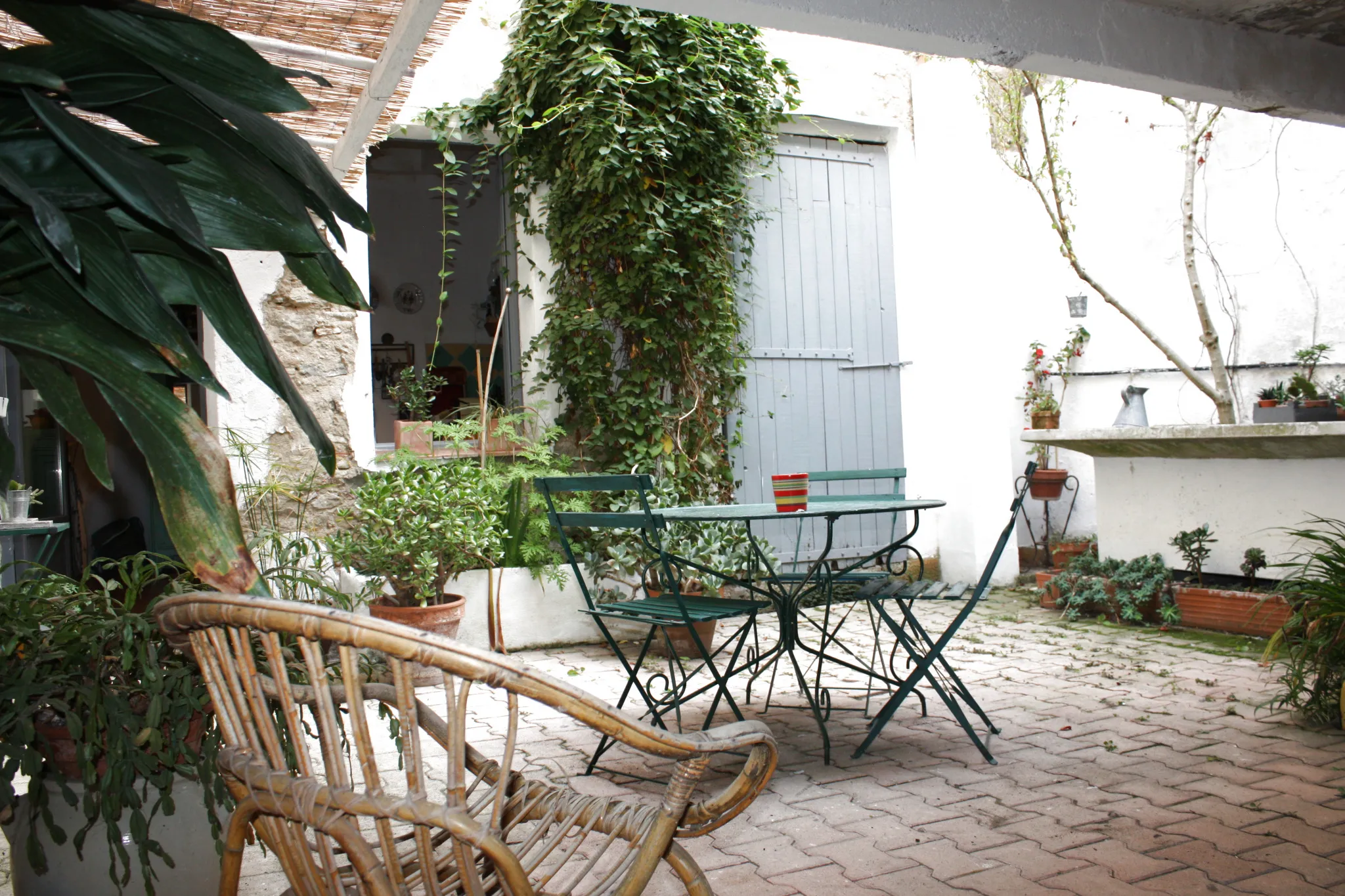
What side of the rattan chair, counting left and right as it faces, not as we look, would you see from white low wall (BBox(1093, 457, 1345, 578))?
front

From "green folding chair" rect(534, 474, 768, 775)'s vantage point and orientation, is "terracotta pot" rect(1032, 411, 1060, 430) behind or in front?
in front

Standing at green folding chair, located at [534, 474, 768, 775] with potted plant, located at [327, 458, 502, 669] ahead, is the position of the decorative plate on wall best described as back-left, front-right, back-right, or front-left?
front-right

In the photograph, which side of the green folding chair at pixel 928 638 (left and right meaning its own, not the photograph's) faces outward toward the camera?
left

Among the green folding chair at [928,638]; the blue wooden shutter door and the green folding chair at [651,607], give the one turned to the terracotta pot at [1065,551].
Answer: the green folding chair at [651,607]

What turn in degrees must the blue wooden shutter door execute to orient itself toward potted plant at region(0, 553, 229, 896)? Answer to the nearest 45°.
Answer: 0° — it already faces it

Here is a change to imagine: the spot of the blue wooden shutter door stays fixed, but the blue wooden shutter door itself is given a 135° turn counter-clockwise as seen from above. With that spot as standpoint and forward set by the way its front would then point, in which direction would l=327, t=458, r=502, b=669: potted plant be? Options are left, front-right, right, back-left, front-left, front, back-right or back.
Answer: back

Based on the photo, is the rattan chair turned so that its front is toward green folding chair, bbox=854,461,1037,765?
yes

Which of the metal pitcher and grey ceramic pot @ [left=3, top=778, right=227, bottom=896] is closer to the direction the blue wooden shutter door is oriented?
the grey ceramic pot

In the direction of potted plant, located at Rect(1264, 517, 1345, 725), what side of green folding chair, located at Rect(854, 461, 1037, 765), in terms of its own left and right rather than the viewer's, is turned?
back

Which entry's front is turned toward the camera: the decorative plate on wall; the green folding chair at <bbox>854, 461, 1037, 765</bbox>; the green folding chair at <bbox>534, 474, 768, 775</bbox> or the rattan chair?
the decorative plate on wall

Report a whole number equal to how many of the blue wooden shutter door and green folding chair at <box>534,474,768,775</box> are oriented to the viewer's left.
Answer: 0

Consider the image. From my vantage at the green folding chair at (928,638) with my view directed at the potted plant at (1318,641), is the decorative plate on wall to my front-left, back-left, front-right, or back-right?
back-left

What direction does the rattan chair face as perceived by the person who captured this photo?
facing away from the viewer and to the right of the viewer

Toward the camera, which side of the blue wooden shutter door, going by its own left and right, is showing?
front

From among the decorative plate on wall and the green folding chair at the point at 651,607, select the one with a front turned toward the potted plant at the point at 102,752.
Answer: the decorative plate on wall

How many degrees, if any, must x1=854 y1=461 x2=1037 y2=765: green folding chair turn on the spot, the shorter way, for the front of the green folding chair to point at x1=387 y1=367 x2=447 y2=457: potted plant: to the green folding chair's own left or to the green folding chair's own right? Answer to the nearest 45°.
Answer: approximately 45° to the green folding chair's own right

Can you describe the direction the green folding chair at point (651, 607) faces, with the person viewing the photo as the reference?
facing away from the viewer and to the right of the viewer
